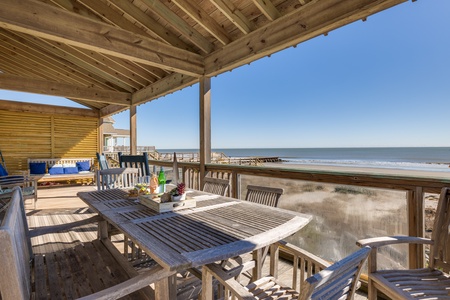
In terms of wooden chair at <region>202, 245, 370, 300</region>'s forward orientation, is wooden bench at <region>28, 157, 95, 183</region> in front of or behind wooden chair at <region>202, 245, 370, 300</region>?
in front

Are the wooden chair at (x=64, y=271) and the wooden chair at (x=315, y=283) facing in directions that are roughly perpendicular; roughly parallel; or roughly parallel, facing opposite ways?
roughly perpendicular

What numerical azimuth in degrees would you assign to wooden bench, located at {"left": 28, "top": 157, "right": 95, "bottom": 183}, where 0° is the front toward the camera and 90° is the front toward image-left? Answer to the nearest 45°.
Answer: approximately 0°

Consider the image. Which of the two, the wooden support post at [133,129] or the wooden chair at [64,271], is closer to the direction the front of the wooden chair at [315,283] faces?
the wooden support post

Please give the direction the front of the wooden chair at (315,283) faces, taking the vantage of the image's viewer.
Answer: facing away from the viewer and to the left of the viewer

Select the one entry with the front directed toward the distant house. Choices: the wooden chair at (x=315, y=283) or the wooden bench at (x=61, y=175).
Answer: the wooden chair

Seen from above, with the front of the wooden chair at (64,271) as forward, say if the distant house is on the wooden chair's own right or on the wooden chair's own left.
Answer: on the wooden chair's own left

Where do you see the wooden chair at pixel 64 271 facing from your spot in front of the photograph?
facing to the right of the viewer

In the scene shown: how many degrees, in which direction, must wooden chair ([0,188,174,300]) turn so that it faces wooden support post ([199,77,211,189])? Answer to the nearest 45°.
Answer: approximately 45° to its left

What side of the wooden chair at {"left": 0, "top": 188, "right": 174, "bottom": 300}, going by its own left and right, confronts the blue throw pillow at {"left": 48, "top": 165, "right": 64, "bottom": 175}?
left

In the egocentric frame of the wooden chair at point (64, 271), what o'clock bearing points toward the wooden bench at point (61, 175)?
The wooden bench is roughly at 9 o'clock from the wooden chair.
